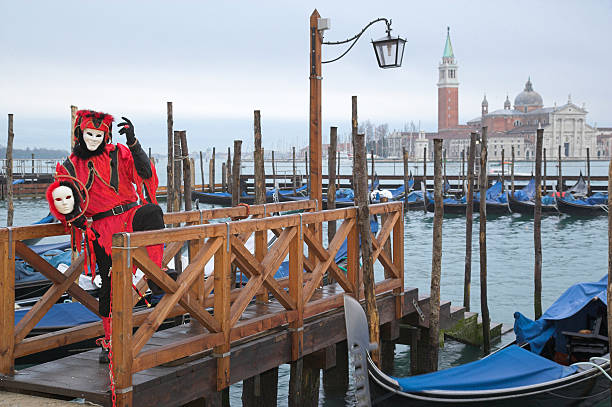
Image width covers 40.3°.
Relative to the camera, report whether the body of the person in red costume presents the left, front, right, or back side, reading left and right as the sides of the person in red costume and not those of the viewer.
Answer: front

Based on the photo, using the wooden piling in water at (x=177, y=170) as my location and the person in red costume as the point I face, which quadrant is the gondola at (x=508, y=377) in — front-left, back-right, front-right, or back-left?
front-left

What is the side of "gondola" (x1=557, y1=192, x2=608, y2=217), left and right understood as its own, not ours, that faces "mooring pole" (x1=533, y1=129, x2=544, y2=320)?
left

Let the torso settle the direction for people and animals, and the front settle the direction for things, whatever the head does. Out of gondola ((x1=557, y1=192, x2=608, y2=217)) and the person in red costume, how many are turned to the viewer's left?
1

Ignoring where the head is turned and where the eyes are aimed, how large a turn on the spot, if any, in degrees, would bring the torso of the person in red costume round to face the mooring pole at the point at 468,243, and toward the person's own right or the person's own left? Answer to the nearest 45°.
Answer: approximately 135° to the person's own left

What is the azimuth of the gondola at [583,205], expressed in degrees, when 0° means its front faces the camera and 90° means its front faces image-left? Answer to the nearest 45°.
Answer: approximately 90°

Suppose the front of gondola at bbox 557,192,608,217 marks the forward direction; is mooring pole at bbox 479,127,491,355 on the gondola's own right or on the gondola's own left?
on the gondola's own left
